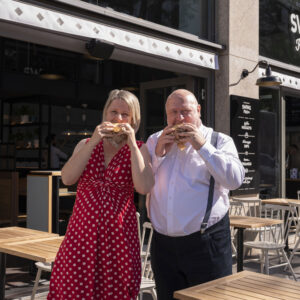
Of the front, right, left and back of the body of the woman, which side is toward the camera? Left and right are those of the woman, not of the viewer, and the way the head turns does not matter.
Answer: front

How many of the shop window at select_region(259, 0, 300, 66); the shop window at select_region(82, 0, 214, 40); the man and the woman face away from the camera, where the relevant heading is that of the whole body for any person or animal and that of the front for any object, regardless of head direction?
0

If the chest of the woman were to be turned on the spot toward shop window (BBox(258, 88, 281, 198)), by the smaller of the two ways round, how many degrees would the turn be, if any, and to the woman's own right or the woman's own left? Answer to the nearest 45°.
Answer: approximately 135° to the woman's own left

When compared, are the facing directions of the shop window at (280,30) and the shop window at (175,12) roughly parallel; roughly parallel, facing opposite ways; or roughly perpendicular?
roughly parallel

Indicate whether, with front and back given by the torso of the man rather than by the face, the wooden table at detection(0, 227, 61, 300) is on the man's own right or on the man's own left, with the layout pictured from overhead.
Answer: on the man's own right

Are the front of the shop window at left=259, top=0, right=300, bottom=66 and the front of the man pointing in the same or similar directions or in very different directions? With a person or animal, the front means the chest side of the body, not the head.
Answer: same or similar directions
